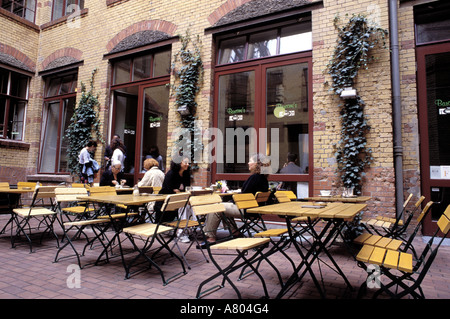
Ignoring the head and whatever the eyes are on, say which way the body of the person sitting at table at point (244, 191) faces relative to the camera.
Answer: to the viewer's left

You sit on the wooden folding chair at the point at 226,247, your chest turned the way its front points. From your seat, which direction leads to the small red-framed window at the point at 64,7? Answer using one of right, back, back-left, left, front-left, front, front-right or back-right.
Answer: back

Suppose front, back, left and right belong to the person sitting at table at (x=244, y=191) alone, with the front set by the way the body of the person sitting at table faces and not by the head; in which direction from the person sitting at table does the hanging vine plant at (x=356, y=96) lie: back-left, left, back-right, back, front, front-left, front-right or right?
back

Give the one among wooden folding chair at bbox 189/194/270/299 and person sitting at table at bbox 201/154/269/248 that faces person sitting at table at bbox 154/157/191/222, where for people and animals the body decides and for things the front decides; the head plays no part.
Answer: person sitting at table at bbox 201/154/269/248

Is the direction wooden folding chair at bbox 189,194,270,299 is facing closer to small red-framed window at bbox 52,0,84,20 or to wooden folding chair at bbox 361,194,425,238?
the wooden folding chair

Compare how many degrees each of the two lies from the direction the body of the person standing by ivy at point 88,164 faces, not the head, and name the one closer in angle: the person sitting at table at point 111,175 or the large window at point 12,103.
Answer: the person sitting at table

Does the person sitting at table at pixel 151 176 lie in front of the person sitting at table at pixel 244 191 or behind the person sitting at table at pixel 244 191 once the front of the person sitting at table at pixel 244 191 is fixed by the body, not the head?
in front

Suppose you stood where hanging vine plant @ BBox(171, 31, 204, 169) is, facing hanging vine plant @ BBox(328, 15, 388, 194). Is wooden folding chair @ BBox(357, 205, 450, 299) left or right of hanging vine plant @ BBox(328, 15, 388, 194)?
right

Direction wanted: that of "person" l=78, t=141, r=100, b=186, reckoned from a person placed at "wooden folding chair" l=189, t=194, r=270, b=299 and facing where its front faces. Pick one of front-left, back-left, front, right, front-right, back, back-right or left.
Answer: back

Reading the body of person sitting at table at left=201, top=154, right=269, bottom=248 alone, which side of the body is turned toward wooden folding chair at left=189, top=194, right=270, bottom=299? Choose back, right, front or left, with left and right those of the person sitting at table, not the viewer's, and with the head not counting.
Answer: left

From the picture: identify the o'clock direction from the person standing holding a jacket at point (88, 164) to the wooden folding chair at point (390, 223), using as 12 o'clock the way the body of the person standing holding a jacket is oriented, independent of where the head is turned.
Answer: The wooden folding chair is roughly at 2 o'clock from the person standing holding a jacket.

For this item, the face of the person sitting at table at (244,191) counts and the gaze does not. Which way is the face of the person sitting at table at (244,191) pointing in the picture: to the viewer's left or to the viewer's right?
to the viewer's left

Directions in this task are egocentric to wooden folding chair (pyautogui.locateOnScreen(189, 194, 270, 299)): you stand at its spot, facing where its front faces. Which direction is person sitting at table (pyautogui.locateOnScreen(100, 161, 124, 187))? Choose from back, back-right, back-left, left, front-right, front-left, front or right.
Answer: back

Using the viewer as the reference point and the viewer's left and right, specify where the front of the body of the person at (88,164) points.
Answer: facing to the right of the viewer
